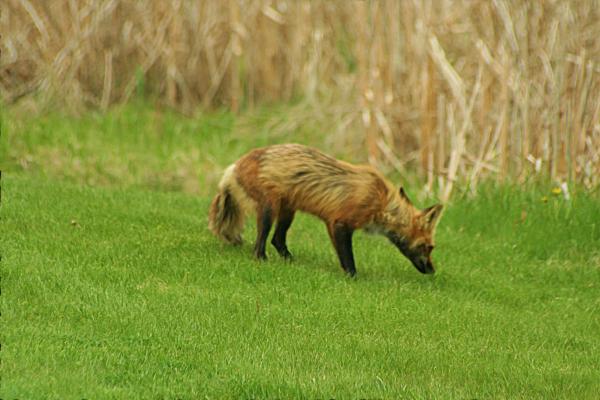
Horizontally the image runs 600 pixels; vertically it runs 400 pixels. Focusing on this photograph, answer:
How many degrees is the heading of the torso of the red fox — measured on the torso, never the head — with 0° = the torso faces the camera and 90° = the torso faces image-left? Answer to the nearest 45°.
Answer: approximately 270°
